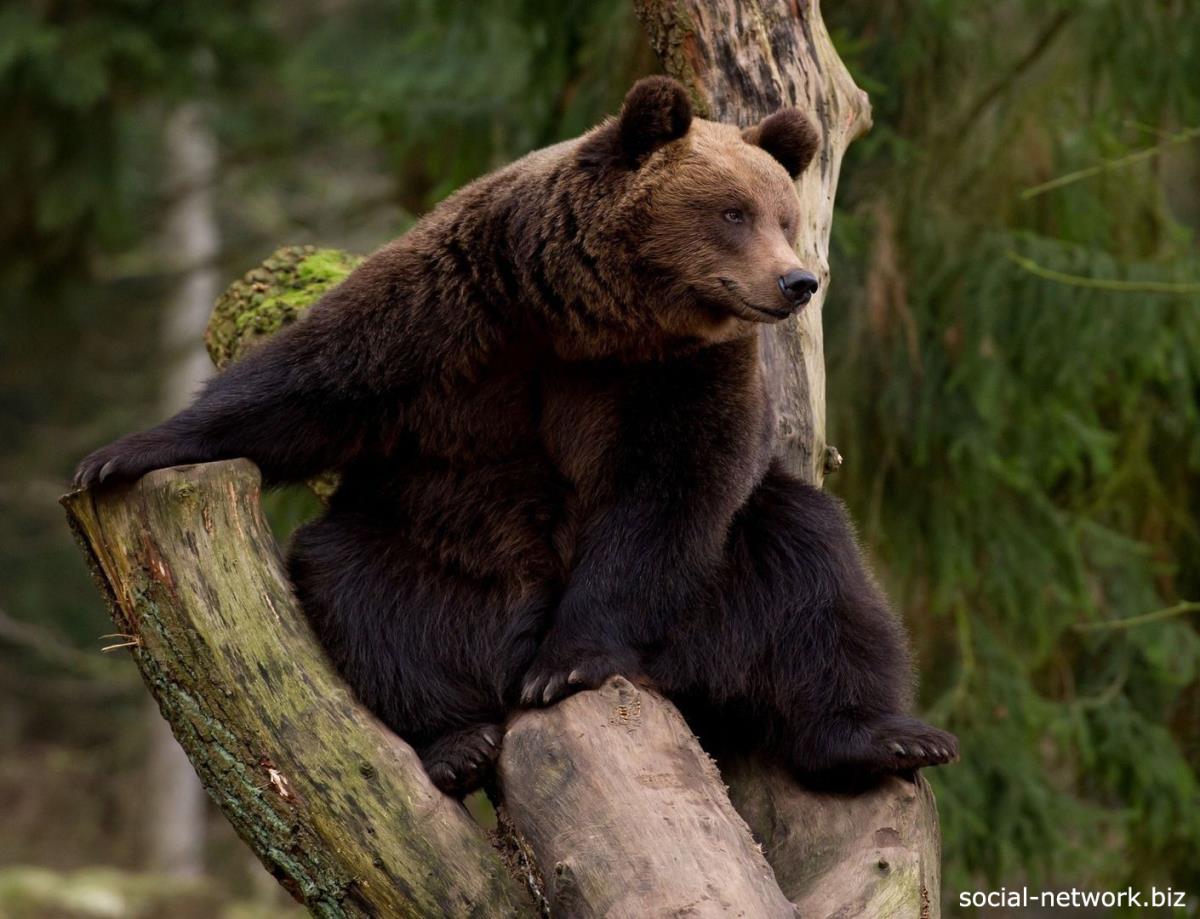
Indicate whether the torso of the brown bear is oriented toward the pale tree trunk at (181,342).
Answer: no

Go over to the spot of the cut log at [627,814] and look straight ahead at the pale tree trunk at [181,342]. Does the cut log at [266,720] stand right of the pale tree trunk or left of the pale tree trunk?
left

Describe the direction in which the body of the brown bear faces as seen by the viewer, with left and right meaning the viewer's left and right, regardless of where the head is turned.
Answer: facing the viewer and to the right of the viewer
